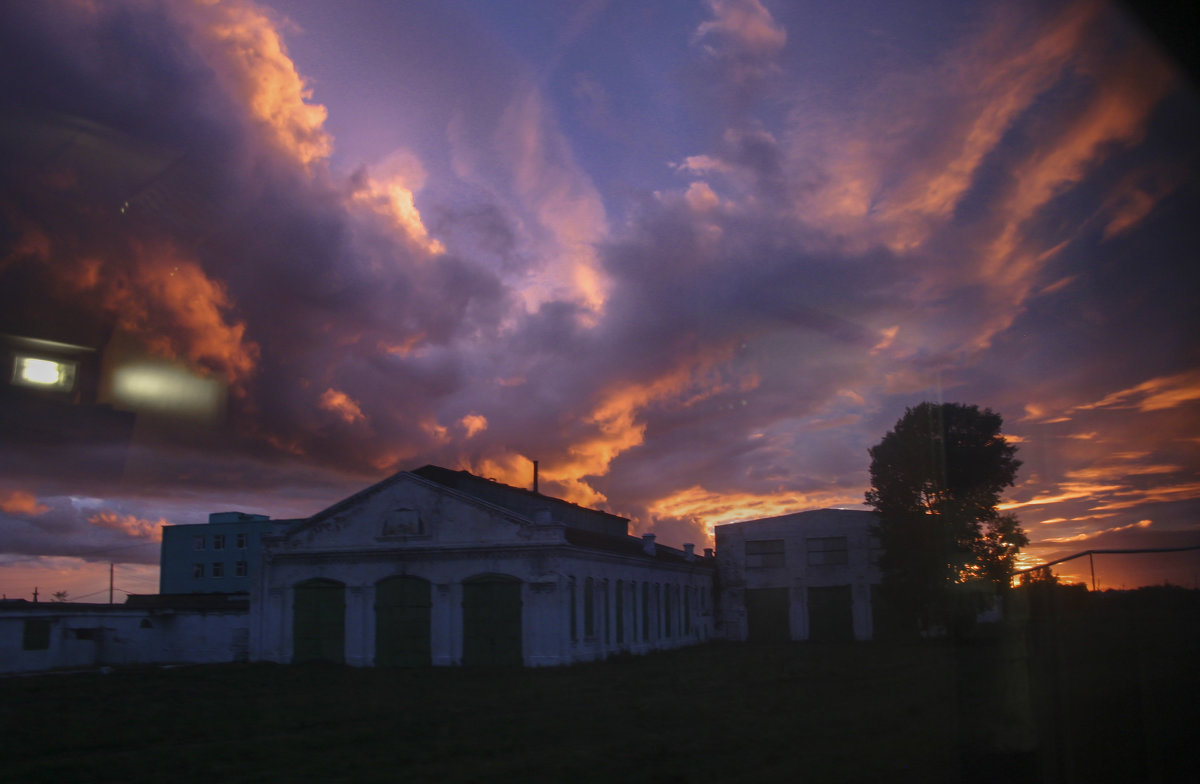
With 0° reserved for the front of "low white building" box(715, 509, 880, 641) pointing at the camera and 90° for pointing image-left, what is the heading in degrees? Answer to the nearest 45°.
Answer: approximately 0°

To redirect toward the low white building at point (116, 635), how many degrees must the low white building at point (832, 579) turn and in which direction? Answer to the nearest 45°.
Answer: approximately 45° to its right

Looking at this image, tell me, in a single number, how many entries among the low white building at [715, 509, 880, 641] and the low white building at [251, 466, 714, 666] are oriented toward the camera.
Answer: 2

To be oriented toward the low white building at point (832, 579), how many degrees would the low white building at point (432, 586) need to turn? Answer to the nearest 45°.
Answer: approximately 135° to its left
